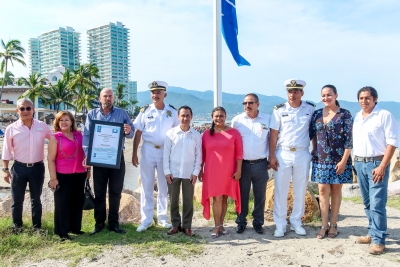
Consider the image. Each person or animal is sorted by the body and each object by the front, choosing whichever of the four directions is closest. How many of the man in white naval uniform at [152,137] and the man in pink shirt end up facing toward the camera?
2

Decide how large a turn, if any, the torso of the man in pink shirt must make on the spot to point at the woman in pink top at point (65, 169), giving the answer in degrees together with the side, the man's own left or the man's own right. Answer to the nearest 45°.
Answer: approximately 45° to the man's own left

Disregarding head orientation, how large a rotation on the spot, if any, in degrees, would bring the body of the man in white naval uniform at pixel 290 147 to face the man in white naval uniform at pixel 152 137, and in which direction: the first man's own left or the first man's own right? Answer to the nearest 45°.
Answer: approximately 90° to the first man's own right

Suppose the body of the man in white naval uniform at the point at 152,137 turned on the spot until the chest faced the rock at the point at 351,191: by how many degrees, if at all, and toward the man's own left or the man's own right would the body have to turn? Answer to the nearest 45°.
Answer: approximately 135° to the man's own left

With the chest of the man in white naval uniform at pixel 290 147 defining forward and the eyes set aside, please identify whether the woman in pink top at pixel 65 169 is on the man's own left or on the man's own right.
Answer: on the man's own right

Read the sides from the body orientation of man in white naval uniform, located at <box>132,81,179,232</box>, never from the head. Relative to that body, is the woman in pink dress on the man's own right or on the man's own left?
on the man's own left

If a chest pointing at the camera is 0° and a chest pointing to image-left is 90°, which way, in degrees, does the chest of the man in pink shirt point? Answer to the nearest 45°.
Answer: approximately 0°

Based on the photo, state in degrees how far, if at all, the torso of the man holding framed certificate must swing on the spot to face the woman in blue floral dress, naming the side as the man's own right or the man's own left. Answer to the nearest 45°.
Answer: approximately 90° to the man's own left
